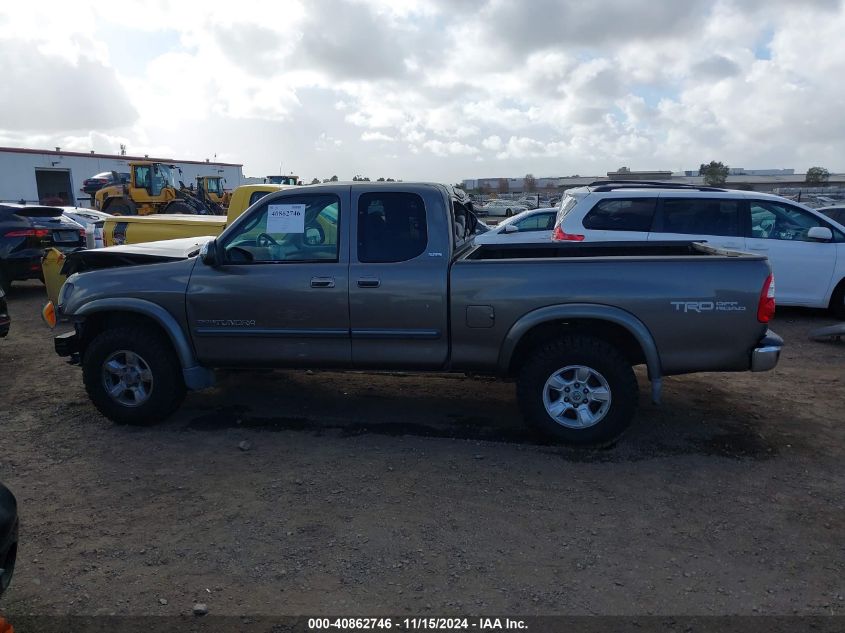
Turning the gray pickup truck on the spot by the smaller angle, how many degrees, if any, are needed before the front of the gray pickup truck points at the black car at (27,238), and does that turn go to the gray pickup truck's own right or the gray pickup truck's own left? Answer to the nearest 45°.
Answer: approximately 45° to the gray pickup truck's own right

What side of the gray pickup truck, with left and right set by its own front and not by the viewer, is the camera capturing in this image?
left

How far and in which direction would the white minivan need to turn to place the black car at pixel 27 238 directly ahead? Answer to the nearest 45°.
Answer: approximately 180°

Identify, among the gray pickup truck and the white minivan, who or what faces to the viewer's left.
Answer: the gray pickup truck

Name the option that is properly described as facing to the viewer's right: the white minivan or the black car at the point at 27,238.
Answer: the white minivan

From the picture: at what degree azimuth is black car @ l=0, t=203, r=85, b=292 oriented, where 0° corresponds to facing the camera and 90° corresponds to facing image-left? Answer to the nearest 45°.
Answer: approximately 135°

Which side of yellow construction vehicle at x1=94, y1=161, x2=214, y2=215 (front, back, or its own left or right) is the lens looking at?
right

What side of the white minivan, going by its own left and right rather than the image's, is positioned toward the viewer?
right

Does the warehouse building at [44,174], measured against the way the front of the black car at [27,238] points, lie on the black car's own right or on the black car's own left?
on the black car's own right

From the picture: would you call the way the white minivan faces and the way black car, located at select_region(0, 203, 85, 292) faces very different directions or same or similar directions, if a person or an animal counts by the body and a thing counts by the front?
very different directions

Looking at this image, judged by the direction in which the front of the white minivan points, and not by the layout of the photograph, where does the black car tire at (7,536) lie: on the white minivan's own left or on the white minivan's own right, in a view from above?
on the white minivan's own right

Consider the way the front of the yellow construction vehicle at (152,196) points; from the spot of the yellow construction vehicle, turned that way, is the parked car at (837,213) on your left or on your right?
on your right
